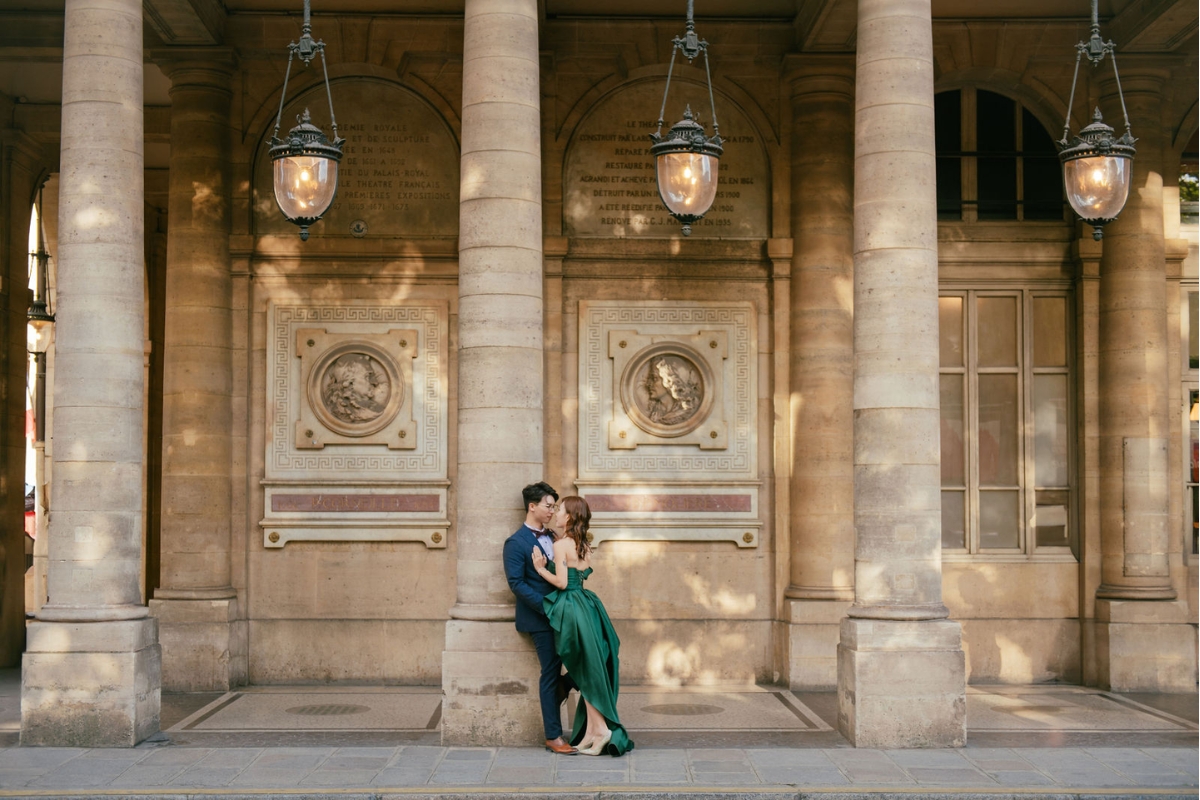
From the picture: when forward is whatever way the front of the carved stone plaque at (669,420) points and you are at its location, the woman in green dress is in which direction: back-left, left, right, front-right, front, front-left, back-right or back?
front

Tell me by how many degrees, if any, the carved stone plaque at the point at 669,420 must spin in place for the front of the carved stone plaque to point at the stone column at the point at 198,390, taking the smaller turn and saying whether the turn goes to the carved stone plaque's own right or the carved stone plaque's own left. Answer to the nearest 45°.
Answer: approximately 90° to the carved stone plaque's own right

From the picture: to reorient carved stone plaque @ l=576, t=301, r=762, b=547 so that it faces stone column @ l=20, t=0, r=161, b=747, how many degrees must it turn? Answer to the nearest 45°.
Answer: approximately 45° to its right

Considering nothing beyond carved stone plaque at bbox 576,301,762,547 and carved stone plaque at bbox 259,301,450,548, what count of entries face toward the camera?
2

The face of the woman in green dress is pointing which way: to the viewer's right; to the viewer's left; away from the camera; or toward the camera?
to the viewer's left

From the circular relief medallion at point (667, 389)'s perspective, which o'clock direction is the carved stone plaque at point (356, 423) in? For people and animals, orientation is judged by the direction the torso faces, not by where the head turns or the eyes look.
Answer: The carved stone plaque is roughly at 3 o'clock from the circular relief medallion.

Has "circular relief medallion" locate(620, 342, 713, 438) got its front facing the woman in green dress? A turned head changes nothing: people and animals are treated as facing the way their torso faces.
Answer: yes

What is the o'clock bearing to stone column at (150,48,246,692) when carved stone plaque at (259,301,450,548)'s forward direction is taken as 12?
The stone column is roughly at 3 o'clock from the carved stone plaque.

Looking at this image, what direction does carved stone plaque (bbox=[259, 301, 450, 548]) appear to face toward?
toward the camera

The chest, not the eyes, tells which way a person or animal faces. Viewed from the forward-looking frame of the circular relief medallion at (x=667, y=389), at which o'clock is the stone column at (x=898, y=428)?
The stone column is roughly at 11 o'clock from the circular relief medallion.

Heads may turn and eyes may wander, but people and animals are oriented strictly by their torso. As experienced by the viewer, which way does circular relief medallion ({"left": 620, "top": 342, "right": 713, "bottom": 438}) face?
facing the viewer

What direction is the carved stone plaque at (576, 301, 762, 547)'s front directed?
toward the camera

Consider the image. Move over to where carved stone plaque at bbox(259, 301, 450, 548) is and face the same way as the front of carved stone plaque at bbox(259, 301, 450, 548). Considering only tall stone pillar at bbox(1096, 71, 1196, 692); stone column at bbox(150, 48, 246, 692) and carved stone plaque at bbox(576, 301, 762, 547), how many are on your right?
1
